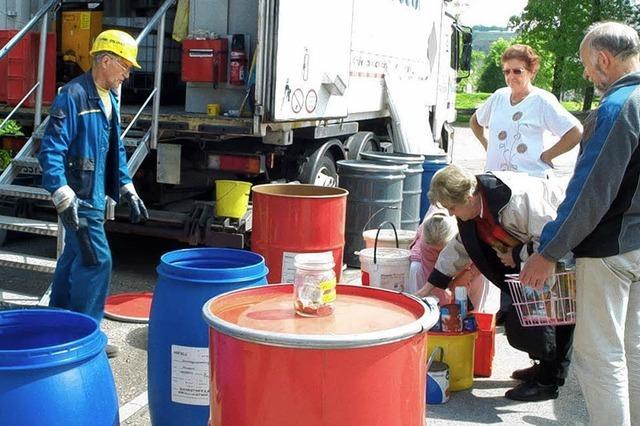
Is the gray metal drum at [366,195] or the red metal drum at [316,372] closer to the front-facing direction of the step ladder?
the red metal drum

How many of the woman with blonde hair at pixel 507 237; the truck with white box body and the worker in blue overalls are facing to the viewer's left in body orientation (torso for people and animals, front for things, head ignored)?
1

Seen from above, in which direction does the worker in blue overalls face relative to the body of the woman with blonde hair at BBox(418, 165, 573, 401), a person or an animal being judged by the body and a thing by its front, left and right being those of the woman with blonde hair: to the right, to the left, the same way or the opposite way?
the opposite way

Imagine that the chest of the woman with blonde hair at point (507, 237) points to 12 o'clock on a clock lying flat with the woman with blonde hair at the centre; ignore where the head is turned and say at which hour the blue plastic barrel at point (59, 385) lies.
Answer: The blue plastic barrel is roughly at 10 o'clock from the woman with blonde hair.

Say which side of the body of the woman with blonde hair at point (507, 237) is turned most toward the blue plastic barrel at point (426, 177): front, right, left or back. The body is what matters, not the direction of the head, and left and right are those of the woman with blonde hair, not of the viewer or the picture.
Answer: right

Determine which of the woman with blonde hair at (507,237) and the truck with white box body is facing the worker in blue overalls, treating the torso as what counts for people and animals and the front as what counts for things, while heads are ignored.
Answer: the woman with blonde hair

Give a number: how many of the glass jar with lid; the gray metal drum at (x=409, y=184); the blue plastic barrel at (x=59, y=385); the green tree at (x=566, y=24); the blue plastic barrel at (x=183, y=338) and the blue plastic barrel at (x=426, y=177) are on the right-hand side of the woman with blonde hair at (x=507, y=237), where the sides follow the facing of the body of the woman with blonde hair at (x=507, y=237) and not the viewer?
3

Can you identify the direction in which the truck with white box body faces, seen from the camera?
facing away from the viewer and to the right of the viewer

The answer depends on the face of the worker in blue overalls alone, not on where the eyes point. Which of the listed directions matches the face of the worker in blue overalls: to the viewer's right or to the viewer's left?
to the viewer's right

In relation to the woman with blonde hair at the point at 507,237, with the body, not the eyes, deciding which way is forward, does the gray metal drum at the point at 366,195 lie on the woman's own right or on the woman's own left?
on the woman's own right

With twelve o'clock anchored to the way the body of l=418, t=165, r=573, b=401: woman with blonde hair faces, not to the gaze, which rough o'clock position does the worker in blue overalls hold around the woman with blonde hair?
The worker in blue overalls is roughly at 12 o'clock from the woman with blonde hair.

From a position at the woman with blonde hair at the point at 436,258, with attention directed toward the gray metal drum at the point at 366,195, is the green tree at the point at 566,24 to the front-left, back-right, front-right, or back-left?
front-right

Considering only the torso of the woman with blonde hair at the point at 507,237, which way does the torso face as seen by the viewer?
to the viewer's left

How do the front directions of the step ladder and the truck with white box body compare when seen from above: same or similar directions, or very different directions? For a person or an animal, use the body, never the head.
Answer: very different directions
